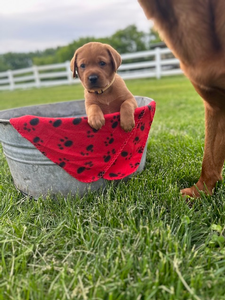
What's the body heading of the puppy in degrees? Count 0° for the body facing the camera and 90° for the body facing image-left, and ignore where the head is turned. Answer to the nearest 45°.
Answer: approximately 0°
